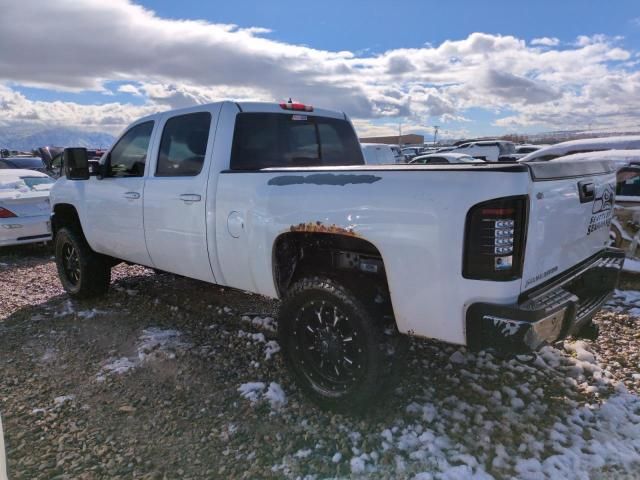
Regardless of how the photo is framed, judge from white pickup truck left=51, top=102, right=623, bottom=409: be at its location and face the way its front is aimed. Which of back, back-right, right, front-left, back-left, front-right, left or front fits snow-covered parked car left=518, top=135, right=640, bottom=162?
right

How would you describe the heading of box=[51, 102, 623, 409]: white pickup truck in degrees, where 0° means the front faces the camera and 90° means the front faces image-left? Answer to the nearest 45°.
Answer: approximately 135°
